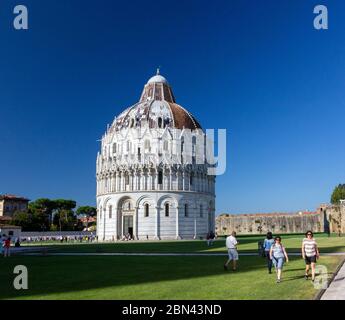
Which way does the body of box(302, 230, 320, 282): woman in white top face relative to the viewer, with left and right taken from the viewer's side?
facing the viewer
